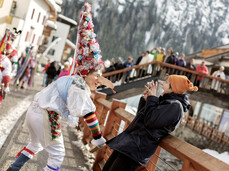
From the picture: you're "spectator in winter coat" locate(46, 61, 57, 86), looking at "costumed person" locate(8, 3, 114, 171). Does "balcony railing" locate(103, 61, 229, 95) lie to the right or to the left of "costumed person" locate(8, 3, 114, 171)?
left

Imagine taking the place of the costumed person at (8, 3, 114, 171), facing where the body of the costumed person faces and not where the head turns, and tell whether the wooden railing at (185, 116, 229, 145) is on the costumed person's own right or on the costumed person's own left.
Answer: on the costumed person's own left

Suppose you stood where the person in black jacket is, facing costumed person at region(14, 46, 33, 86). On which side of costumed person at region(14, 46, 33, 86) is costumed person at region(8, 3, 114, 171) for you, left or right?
left

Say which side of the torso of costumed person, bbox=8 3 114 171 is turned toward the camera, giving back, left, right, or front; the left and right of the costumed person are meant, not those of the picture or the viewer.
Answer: right

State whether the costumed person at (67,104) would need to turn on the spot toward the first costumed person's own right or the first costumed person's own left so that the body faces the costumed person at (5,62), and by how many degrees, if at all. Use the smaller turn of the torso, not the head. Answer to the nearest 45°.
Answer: approximately 135° to the first costumed person's own left

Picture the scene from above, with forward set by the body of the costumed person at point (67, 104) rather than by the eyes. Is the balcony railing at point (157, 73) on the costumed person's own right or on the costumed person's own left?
on the costumed person's own left

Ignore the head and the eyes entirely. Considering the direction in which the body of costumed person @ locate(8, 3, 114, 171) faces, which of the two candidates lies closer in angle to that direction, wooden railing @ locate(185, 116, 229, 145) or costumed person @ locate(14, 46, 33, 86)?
the wooden railing

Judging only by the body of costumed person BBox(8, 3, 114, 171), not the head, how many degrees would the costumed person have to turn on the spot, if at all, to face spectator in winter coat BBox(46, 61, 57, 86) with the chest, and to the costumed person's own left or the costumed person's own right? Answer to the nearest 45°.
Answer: approximately 90° to the costumed person's own left

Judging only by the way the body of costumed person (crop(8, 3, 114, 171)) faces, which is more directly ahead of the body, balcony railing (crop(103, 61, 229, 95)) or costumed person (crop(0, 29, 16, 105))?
the balcony railing

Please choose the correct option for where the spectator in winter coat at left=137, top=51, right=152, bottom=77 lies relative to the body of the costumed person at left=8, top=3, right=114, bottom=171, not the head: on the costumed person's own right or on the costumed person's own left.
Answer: on the costumed person's own left
